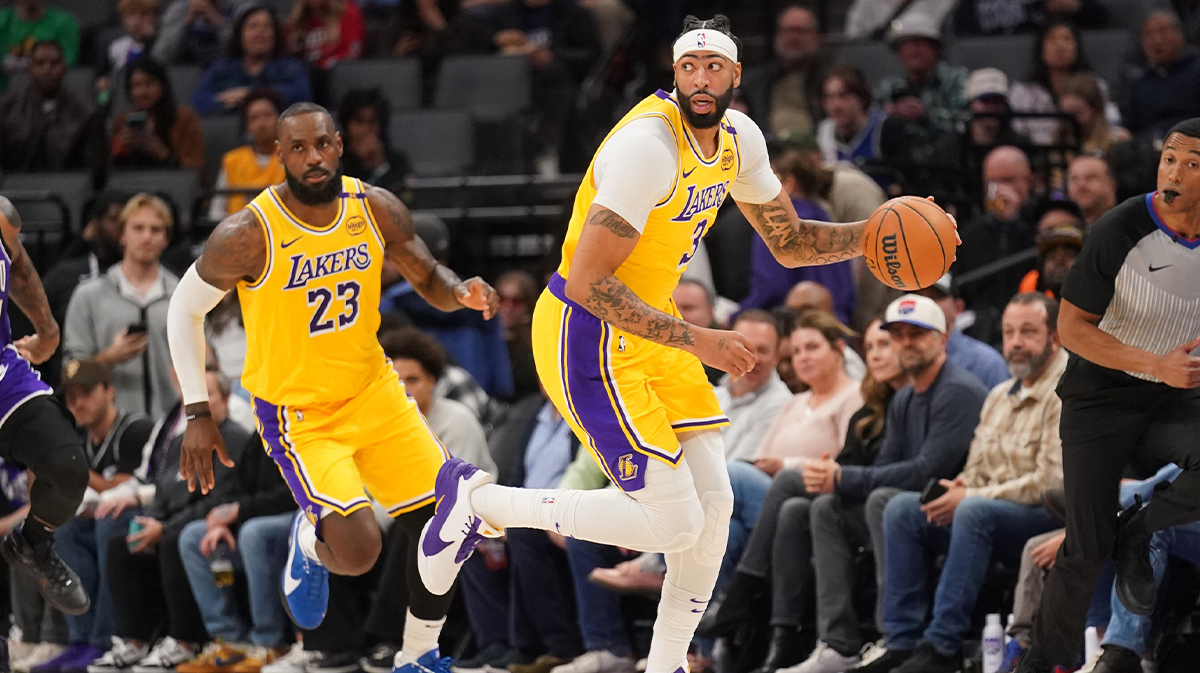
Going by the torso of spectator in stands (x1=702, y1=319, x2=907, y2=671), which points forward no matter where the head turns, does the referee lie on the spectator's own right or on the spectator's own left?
on the spectator's own left

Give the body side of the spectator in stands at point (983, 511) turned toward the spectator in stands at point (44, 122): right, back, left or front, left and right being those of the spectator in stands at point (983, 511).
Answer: right

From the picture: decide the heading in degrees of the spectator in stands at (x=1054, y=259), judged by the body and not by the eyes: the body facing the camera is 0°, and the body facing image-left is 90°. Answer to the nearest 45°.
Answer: approximately 0°

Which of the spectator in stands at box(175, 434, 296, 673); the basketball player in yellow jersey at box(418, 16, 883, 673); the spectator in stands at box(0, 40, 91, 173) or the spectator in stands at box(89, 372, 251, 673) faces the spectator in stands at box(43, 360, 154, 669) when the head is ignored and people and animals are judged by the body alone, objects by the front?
the spectator in stands at box(0, 40, 91, 173)

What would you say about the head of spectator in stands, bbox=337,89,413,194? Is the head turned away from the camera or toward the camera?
toward the camera

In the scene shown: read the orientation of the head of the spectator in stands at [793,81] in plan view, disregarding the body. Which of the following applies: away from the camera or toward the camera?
toward the camera

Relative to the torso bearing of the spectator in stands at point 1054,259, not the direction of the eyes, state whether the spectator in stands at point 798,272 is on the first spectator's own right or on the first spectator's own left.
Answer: on the first spectator's own right

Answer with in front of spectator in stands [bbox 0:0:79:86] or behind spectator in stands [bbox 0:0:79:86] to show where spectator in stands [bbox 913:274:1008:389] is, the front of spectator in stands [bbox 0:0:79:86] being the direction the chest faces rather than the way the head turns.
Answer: in front

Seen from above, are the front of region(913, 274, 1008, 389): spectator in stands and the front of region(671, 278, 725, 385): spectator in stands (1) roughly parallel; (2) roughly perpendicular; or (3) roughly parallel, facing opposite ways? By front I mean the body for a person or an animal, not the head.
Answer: roughly parallel

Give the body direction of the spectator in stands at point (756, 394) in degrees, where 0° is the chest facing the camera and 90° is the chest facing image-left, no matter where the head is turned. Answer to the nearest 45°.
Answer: approximately 45°

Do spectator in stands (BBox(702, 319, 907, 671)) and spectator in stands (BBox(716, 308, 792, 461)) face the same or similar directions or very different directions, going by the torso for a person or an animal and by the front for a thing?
same or similar directions

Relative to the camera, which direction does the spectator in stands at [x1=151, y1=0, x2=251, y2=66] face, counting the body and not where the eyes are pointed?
toward the camera

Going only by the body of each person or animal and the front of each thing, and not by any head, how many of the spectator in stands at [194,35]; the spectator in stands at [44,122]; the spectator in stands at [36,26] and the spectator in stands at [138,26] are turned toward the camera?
4

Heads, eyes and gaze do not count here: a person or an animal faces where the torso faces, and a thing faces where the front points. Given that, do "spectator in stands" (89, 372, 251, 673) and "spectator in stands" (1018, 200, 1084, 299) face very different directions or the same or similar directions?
same or similar directions

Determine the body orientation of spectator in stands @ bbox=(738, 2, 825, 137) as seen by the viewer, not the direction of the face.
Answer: toward the camera

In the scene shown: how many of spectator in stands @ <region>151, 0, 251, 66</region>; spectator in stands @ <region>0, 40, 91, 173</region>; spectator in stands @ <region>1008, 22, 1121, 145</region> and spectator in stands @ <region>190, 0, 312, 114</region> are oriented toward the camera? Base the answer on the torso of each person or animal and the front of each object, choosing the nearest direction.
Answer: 4

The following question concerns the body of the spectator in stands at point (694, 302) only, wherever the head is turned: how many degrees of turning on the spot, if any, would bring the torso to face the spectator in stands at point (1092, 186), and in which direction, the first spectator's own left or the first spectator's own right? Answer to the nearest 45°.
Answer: approximately 135° to the first spectator's own left

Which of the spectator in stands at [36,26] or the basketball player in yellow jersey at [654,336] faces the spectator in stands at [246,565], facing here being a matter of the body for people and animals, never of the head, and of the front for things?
the spectator in stands at [36,26]

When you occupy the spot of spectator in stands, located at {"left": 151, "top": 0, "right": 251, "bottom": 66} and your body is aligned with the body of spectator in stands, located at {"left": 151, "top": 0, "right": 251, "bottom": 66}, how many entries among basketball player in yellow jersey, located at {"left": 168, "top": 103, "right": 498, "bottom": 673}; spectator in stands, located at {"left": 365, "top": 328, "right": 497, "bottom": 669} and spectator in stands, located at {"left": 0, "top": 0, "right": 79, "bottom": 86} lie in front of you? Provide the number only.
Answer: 2
